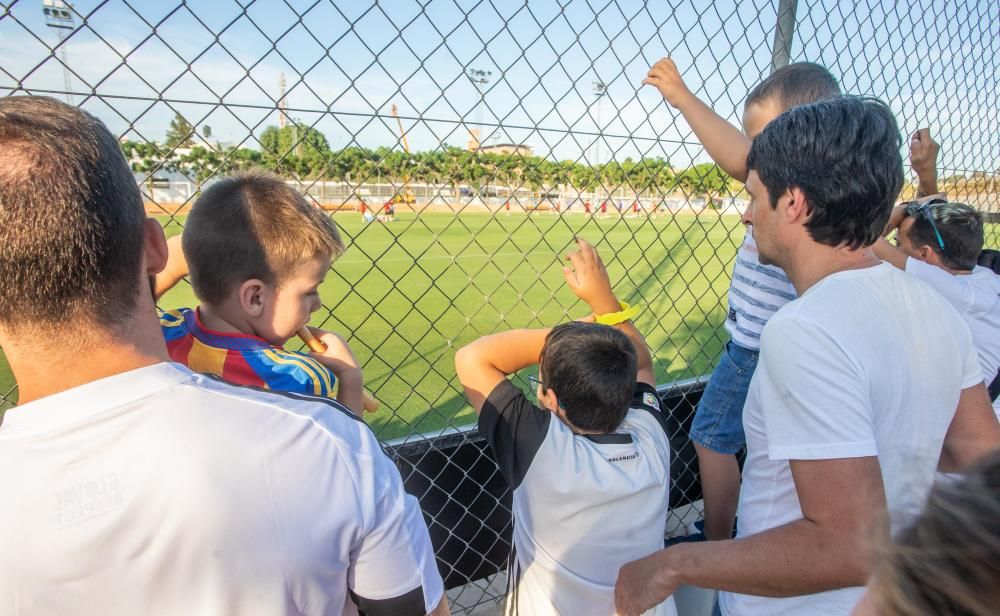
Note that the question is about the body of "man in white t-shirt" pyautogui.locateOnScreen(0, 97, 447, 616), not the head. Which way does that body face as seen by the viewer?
away from the camera

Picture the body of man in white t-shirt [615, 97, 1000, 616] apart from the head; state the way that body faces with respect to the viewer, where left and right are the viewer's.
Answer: facing away from the viewer and to the left of the viewer

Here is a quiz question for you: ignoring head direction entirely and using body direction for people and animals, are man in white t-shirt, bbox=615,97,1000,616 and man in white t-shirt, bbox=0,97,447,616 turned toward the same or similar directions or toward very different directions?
same or similar directions

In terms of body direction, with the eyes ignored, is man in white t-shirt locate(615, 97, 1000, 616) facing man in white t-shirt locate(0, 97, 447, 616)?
no

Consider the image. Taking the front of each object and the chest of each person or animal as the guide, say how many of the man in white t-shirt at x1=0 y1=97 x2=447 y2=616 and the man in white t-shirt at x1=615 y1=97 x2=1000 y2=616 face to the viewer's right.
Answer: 0

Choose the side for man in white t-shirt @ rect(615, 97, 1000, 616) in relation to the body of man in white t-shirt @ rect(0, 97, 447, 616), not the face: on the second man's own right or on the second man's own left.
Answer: on the second man's own right
